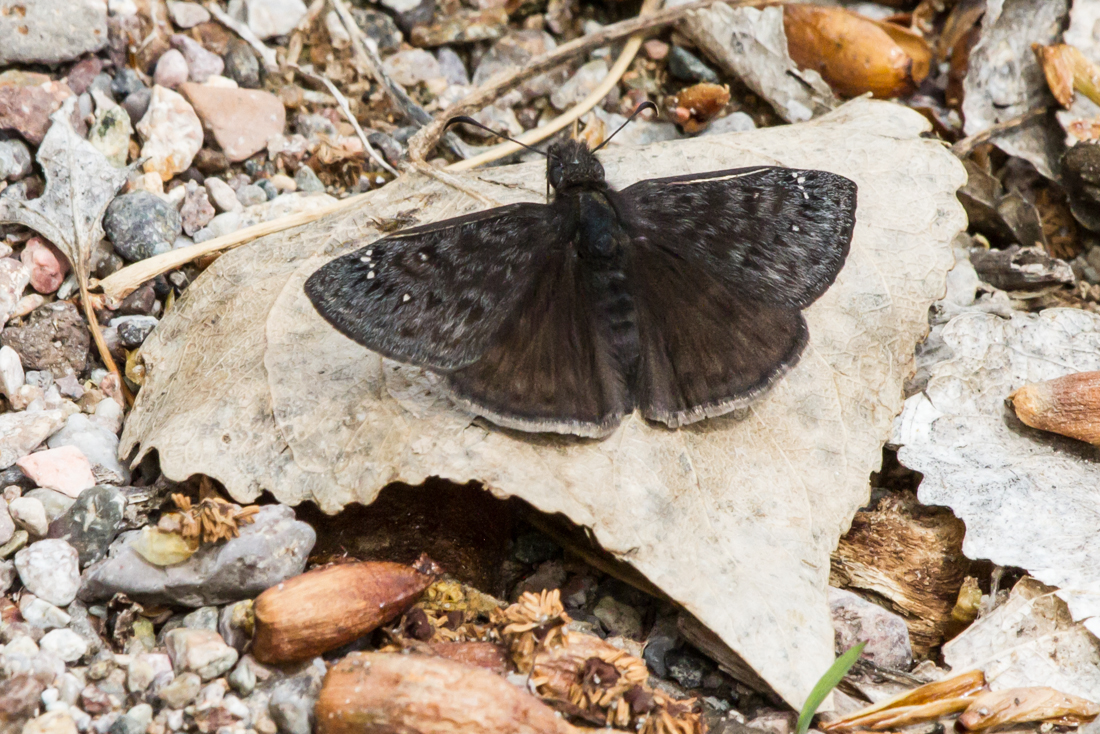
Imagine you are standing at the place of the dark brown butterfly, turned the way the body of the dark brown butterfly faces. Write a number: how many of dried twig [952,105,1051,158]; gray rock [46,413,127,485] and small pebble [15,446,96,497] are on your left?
2

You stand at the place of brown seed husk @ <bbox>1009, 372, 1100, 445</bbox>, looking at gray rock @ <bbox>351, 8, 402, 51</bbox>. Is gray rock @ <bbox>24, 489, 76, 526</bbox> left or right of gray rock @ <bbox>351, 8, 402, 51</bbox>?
left

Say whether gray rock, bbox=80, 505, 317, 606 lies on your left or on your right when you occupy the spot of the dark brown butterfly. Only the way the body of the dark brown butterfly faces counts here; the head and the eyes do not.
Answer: on your left

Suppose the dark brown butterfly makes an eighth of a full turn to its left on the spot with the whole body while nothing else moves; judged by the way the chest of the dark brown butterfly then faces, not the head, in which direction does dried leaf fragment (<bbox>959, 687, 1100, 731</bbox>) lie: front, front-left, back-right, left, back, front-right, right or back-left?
back

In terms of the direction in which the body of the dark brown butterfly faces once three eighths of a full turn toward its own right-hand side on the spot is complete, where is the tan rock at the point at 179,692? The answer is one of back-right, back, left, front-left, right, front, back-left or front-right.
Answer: right

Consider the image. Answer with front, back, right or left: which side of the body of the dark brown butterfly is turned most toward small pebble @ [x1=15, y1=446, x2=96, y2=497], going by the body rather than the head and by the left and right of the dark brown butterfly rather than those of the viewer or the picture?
left

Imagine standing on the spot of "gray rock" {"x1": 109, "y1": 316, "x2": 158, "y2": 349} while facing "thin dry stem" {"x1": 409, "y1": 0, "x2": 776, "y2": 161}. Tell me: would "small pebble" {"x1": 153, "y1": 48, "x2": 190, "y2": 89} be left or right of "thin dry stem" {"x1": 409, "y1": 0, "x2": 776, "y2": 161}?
left

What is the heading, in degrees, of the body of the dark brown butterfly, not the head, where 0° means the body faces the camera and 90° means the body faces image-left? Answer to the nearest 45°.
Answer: approximately 180°

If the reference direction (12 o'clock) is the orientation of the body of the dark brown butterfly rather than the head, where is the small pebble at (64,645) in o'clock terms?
The small pebble is roughly at 8 o'clock from the dark brown butterfly.

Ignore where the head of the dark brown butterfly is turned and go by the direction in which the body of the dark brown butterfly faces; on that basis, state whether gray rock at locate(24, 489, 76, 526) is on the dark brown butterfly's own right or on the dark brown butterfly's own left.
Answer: on the dark brown butterfly's own left
